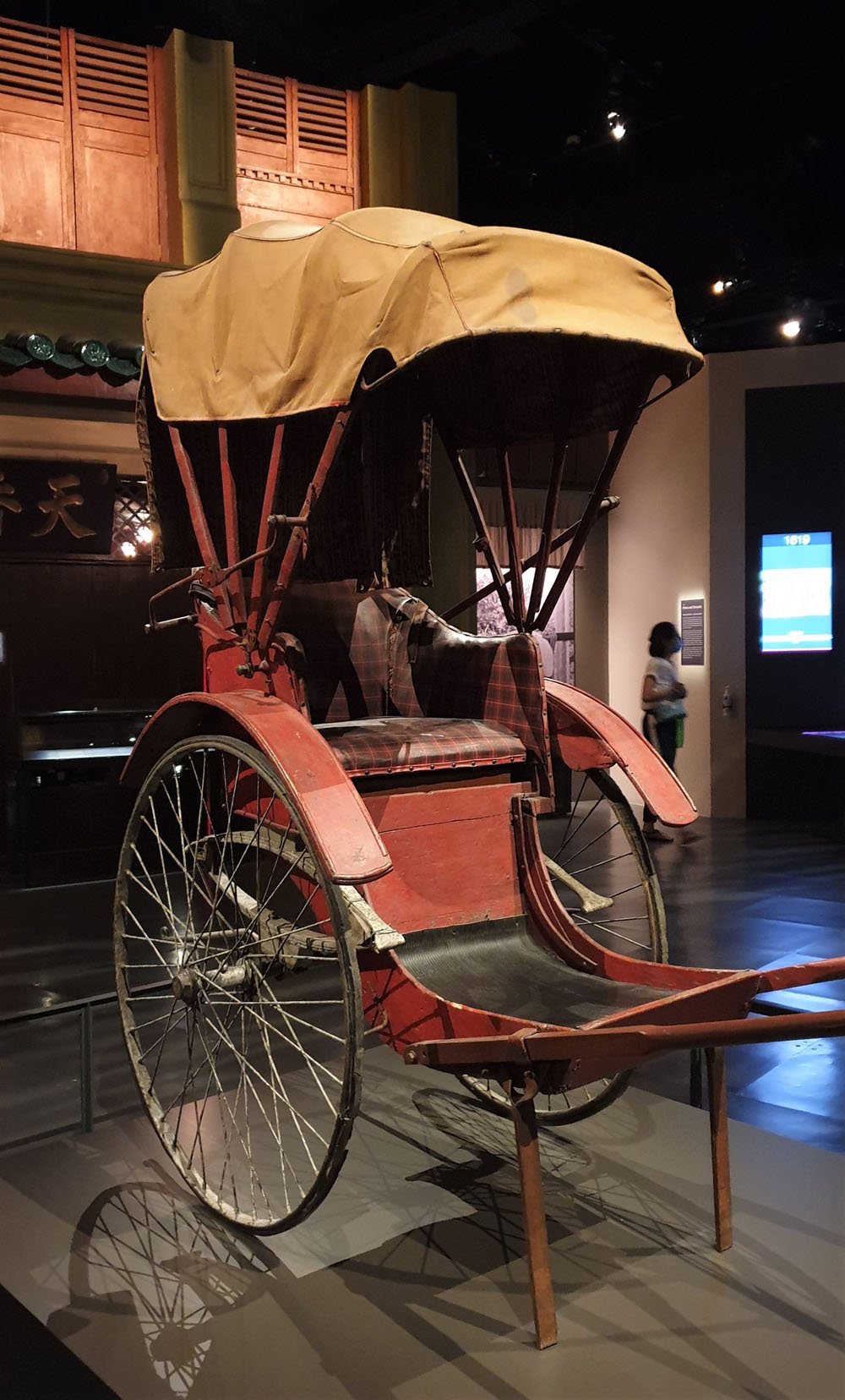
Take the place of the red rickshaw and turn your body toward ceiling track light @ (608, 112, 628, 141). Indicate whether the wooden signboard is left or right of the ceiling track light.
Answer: left

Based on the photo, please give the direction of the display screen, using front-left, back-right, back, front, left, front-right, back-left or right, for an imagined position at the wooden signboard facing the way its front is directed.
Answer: left

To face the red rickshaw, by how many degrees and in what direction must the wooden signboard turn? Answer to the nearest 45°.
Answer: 0° — it already faces it

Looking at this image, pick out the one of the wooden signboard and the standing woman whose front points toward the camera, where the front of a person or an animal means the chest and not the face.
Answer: the wooden signboard

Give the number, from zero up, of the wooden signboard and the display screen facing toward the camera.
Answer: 2

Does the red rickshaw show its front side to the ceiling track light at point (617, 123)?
no

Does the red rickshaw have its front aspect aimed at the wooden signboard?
no

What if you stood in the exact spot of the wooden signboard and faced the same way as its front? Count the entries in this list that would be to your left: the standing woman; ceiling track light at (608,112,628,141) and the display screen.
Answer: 3

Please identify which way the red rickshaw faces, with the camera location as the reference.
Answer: facing the viewer and to the right of the viewer

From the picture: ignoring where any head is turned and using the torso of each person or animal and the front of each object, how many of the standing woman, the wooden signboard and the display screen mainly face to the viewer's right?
1

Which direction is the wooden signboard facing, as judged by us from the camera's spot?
facing the viewer

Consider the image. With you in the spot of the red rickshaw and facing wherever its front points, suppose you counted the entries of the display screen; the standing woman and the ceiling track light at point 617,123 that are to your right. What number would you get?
0

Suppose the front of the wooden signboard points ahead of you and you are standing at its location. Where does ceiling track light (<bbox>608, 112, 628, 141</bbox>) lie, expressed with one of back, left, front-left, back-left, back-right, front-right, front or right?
left

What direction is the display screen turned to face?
toward the camera
